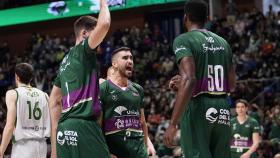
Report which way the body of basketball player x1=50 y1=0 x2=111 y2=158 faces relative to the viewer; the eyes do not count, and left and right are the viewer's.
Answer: facing away from the viewer and to the right of the viewer

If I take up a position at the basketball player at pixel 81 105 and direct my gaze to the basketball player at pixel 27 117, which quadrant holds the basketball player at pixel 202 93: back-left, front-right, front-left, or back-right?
back-right

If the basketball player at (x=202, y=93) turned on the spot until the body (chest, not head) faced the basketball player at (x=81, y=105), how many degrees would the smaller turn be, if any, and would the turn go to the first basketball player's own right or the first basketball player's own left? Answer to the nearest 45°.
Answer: approximately 45° to the first basketball player's own left

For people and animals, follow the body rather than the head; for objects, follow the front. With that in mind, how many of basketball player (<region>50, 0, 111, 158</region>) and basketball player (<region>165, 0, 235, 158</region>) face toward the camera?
0

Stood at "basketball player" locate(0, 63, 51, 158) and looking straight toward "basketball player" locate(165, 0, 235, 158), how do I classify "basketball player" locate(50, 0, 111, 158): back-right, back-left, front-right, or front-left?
front-right

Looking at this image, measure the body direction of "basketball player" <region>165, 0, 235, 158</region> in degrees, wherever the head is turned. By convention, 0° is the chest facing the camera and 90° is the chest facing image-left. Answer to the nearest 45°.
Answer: approximately 135°

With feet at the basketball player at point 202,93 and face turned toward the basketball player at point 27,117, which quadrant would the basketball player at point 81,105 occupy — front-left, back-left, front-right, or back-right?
front-left

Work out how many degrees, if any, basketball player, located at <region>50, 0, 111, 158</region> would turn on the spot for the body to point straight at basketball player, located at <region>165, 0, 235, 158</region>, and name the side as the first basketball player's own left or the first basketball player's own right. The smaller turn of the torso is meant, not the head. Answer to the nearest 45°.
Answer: approximately 45° to the first basketball player's own right

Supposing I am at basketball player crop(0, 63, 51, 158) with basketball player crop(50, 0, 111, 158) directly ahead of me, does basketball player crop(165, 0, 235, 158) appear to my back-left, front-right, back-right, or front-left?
front-left

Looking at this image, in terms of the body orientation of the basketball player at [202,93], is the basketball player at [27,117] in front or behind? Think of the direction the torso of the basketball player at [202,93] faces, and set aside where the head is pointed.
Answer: in front
